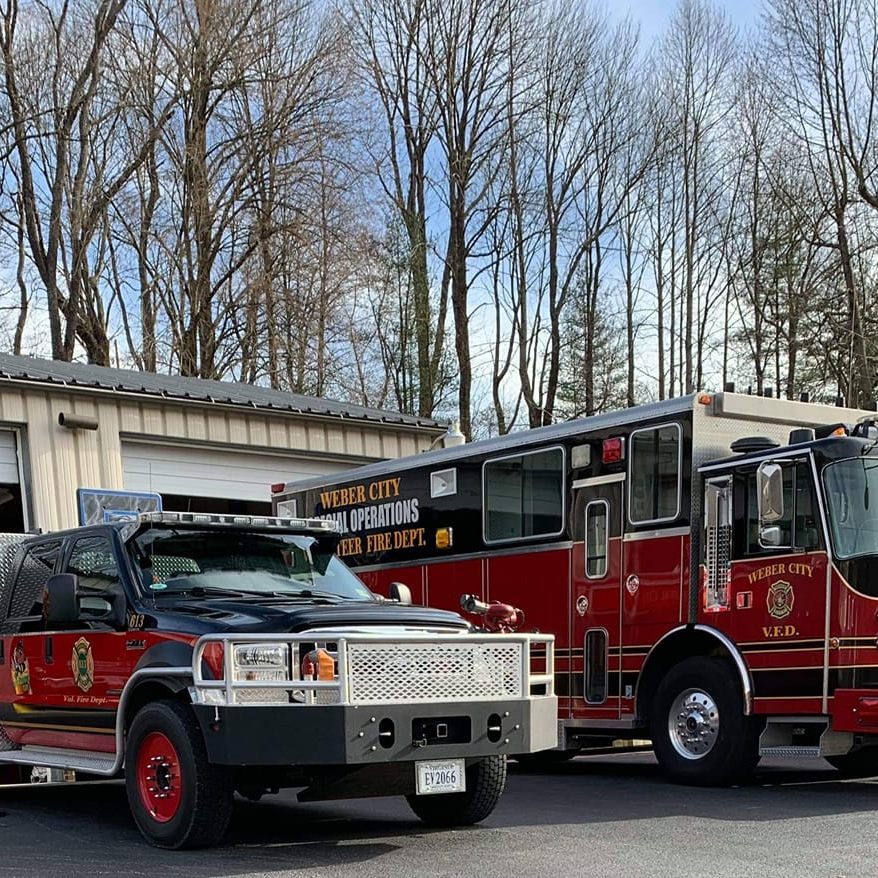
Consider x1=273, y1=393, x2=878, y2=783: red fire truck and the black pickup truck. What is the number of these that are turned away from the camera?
0

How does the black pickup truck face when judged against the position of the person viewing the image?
facing the viewer and to the right of the viewer

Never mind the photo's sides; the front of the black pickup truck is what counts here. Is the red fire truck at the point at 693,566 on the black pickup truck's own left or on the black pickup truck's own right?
on the black pickup truck's own left

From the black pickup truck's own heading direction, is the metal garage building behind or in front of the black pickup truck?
behind

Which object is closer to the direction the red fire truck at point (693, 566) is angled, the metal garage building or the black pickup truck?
the black pickup truck

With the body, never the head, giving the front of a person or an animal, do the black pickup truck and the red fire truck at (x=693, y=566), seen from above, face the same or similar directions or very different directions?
same or similar directions
